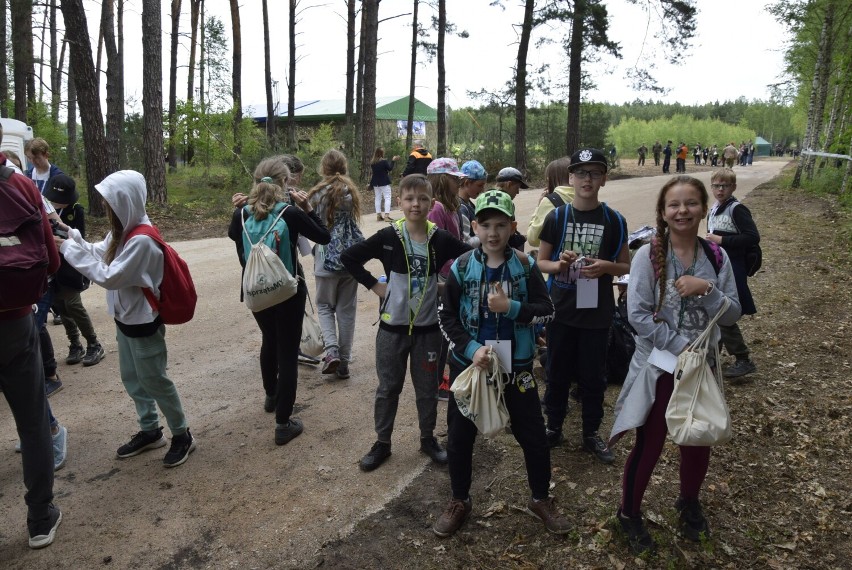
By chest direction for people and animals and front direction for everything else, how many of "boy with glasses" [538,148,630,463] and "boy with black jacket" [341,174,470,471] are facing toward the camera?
2

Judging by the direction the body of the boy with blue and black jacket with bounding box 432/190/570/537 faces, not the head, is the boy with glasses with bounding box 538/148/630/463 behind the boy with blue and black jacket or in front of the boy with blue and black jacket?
behind

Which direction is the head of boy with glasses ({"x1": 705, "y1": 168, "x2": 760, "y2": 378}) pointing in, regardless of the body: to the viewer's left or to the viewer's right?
to the viewer's left

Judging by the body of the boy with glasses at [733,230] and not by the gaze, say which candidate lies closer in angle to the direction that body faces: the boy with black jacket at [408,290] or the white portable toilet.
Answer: the boy with black jacket

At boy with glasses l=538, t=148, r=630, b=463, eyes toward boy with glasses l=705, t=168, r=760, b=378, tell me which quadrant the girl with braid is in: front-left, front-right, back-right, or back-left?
back-right

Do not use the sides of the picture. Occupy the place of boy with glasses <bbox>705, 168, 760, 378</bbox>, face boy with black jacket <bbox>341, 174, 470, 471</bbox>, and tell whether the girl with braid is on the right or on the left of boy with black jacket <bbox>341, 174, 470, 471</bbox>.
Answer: left

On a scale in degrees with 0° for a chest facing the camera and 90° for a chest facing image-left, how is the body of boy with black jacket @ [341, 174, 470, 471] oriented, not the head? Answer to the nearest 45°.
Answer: approximately 0°

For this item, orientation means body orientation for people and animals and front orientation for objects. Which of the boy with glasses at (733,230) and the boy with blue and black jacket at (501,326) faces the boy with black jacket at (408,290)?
the boy with glasses

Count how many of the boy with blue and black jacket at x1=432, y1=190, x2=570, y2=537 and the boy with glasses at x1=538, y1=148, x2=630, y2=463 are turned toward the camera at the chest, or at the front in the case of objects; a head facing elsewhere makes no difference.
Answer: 2

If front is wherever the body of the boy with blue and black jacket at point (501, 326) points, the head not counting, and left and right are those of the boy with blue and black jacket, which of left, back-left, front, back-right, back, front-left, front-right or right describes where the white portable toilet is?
back-right
